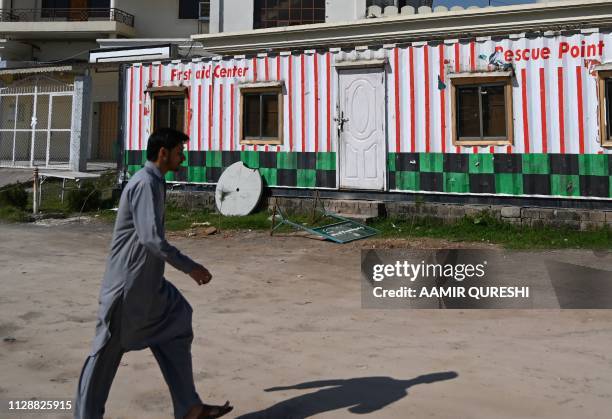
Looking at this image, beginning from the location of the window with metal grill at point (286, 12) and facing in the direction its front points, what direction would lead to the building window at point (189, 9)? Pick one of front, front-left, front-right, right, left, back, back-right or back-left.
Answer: back-right

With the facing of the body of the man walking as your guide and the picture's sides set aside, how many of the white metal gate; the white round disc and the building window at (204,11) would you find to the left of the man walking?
3

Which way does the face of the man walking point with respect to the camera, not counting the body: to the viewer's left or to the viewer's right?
to the viewer's right

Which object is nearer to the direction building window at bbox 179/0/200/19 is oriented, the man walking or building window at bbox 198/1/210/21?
the man walking

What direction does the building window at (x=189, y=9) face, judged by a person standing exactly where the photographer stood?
facing the viewer

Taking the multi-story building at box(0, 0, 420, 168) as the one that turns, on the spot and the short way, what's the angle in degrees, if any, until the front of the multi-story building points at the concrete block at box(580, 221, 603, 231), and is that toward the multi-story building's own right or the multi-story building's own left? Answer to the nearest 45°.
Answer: approximately 45° to the multi-story building's own left

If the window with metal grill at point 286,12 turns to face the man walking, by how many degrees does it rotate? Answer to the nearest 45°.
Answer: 0° — it already faces them

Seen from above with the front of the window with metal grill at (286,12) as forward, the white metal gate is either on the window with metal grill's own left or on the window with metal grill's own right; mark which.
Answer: on the window with metal grill's own right

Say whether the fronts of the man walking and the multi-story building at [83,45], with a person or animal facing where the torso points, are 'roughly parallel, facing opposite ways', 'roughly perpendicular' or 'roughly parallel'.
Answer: roughly perpendicular

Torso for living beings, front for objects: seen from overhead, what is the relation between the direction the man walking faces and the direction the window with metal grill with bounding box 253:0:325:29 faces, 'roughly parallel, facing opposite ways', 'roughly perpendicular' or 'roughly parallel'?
roughly perpendicular

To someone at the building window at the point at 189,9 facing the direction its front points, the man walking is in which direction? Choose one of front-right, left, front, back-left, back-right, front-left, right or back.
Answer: front

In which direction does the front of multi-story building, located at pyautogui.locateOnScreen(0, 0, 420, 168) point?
toward the camera

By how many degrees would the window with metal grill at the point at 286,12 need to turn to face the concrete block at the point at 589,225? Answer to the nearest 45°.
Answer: approximately 45° to its left

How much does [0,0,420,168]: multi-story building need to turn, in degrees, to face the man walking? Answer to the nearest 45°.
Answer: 0° — it already faces them

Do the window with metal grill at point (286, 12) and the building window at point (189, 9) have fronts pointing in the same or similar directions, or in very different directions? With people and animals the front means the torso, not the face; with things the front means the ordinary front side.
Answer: same or similar directions
